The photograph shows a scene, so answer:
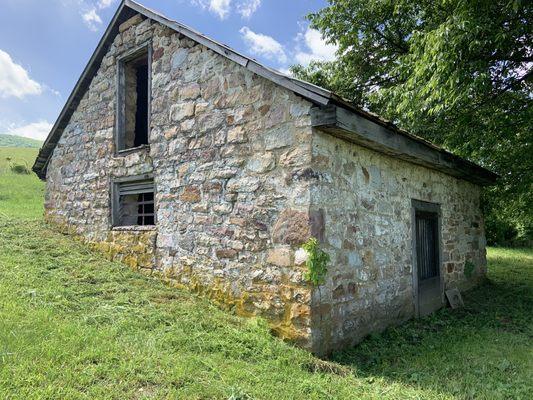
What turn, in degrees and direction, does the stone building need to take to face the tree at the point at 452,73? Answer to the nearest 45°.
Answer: approximately 90° to its left

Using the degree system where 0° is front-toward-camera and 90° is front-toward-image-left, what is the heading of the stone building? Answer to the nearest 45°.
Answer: approximately 315°
